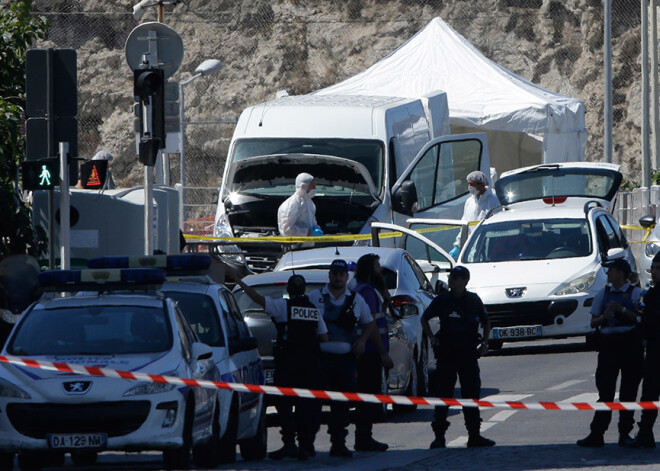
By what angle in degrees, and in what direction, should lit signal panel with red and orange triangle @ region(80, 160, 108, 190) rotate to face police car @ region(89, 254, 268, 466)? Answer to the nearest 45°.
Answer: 0° — it already faces it

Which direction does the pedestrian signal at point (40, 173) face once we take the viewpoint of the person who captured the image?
facing the viewer

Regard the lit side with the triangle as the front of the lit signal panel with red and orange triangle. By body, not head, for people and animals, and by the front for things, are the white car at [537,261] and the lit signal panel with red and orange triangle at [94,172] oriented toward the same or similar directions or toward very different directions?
same or similar directions

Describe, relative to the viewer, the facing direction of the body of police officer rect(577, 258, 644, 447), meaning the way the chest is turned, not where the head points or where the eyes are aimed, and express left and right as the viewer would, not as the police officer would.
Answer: facing the viewer and to the left of the viewer

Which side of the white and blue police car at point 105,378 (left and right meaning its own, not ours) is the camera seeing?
front

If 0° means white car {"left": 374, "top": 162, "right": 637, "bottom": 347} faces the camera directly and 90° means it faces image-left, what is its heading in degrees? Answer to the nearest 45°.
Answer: approximately 0°

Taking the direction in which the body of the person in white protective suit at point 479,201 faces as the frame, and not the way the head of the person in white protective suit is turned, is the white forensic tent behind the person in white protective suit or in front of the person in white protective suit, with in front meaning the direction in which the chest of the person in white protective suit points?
behind

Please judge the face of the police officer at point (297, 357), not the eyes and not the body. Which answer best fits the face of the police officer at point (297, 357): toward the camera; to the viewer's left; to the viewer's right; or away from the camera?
away from the camera

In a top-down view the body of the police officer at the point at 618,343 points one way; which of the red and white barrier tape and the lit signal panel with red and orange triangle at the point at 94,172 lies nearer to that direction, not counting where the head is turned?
the red and white barrier tape

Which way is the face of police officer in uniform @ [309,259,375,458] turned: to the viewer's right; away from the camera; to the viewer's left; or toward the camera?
toward the camera

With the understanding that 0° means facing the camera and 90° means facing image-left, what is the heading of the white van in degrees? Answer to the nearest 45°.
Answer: approximately 0°
